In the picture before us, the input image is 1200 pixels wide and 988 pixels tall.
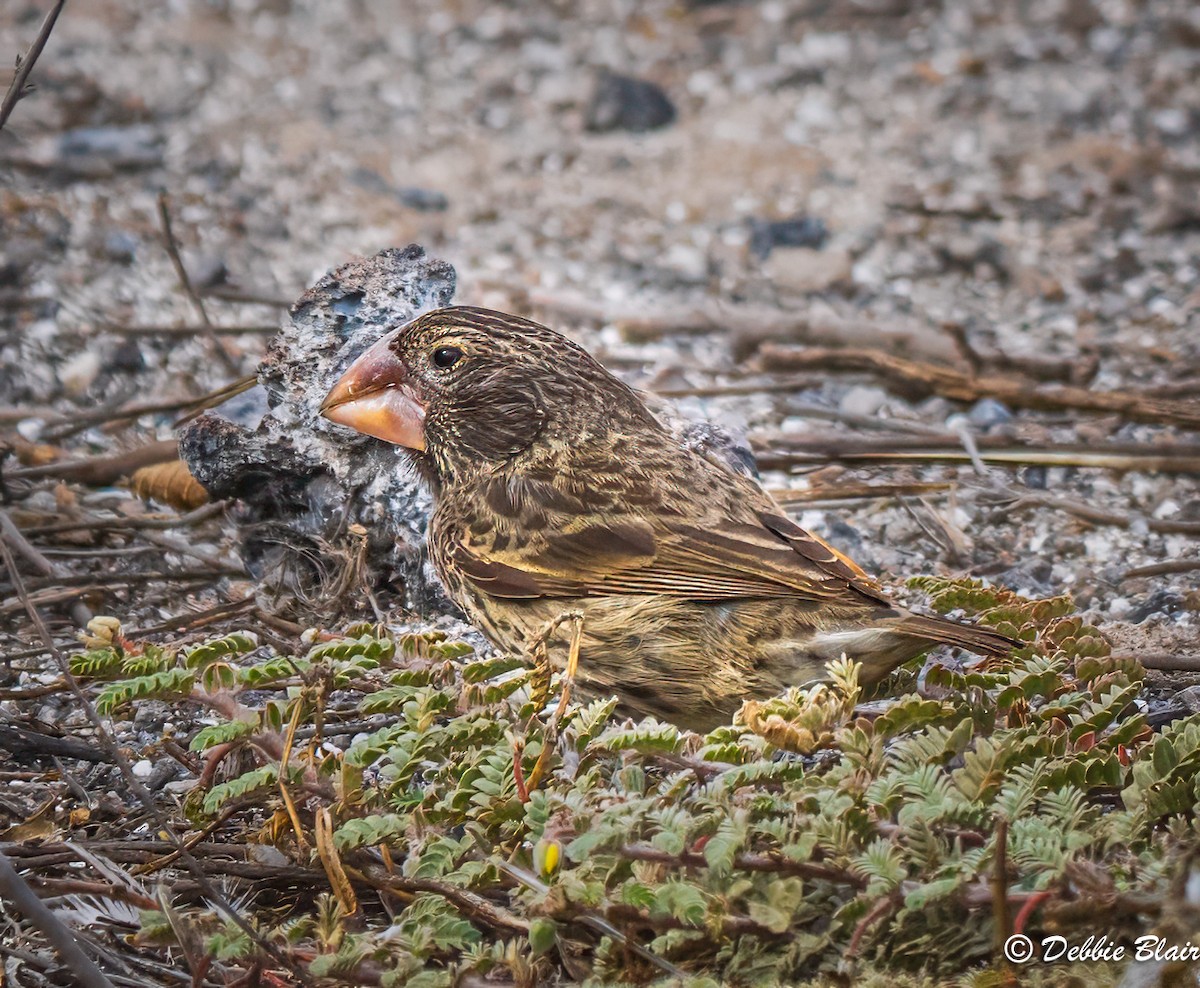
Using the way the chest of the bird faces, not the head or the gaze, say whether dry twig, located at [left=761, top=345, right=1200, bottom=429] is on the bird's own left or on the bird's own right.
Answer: on the bird's own right

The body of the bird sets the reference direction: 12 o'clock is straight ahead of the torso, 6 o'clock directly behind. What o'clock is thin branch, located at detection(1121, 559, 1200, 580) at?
The thin branch is roughly at 5 o'clock from the bird.

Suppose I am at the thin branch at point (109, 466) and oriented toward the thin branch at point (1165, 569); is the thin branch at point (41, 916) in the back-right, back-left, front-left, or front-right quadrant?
front-right

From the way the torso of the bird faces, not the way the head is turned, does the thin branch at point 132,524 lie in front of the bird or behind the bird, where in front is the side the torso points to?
in front

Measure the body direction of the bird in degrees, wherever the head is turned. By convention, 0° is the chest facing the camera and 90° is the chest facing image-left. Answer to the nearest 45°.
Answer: approximately 90°

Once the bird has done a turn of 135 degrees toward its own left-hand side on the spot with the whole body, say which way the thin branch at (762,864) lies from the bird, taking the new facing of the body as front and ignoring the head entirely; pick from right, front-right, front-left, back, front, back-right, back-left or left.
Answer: front-right

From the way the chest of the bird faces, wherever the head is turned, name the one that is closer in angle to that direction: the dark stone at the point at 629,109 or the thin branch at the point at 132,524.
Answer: the thin branch

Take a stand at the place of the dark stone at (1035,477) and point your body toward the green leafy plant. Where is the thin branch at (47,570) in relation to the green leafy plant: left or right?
right

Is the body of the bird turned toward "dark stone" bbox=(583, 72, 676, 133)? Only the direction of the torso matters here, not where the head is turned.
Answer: no

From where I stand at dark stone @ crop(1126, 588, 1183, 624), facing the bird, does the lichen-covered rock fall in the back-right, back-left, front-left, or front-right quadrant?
front-right

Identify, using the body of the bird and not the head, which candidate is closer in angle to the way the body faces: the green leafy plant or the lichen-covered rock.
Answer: the lichen-covered rock
